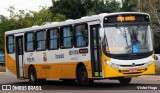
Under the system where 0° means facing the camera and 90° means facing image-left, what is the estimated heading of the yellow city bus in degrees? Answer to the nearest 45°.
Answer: approximately 315°
